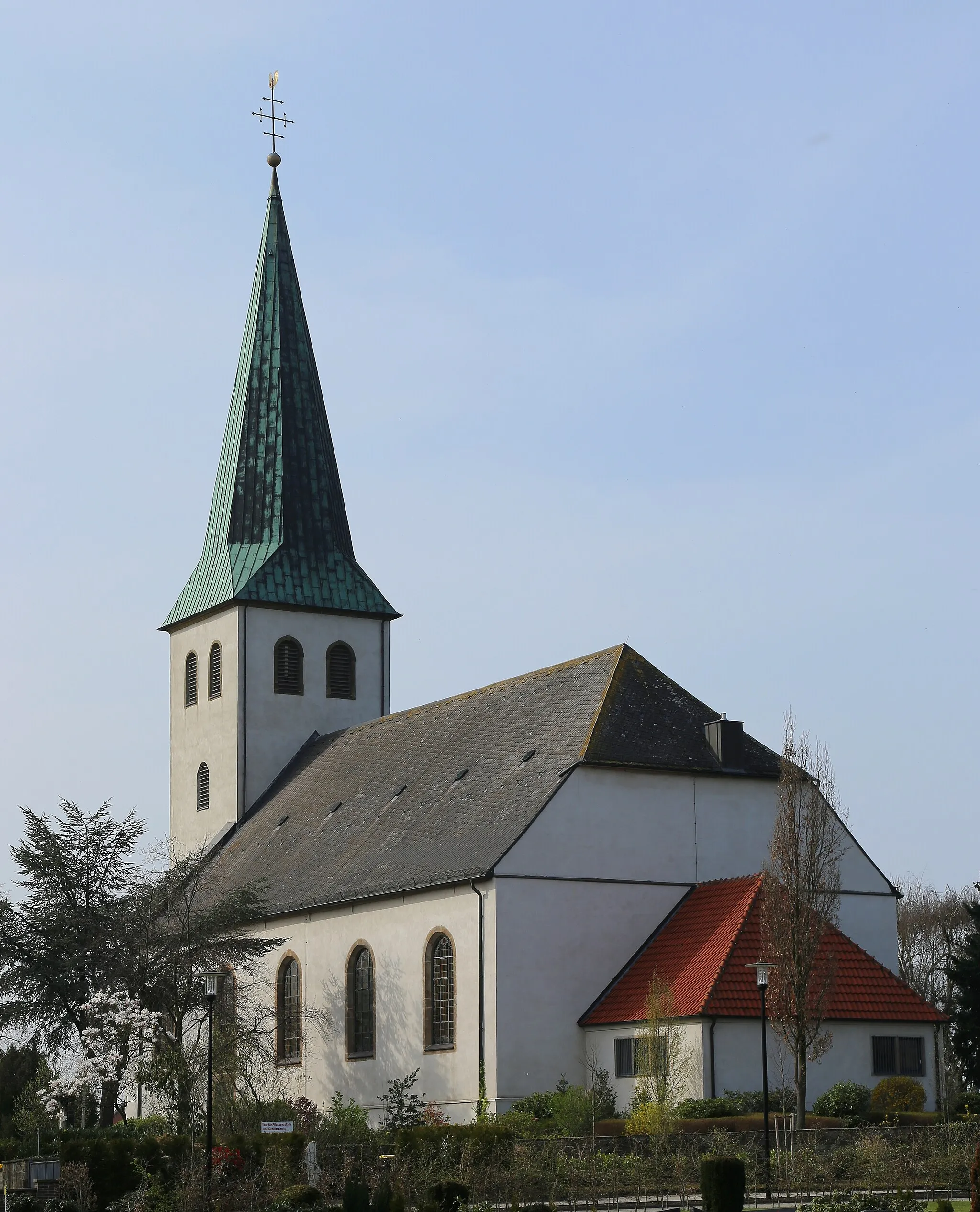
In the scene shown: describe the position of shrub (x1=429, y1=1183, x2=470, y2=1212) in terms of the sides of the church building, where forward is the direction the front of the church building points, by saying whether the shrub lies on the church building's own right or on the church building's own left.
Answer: on the church building's own left

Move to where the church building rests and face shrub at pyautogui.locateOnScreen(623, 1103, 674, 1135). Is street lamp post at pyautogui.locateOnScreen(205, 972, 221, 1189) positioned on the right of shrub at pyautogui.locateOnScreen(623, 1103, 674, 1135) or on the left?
right

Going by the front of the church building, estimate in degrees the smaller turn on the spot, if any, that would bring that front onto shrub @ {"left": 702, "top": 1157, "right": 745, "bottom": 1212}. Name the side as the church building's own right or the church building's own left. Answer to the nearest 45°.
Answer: approximately 135° to the church building's own left

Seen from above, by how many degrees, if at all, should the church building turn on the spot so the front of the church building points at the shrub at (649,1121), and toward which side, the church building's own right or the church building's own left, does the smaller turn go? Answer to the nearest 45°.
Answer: approximately 135° to the church building's own left

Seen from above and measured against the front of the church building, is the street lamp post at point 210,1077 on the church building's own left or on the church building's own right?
on the church building's own left

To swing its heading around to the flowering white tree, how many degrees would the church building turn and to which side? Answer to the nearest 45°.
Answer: approximately 45° to its left

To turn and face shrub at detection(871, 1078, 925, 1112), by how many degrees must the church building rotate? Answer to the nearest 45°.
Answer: approximately 180°

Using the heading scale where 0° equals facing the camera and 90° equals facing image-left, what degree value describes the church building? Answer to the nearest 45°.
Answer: approximately 135°

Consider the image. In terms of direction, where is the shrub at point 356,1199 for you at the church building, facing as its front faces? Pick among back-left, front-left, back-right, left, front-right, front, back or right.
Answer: back-left
